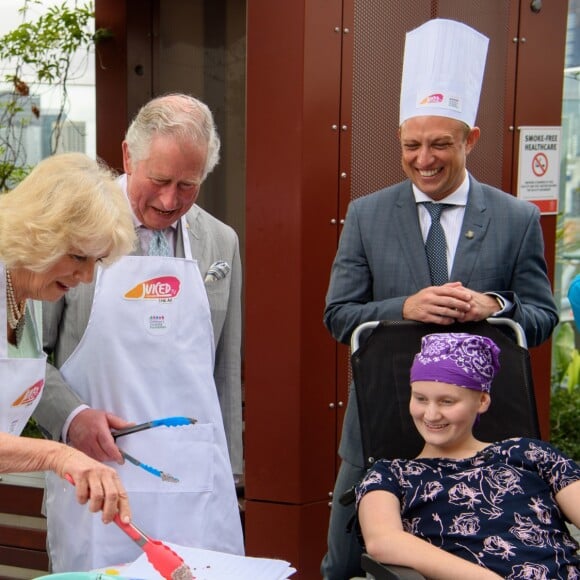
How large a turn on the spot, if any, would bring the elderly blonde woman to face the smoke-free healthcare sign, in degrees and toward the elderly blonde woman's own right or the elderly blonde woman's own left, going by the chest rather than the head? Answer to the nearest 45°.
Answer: approximately 90° to the elderly blonde woman's own left

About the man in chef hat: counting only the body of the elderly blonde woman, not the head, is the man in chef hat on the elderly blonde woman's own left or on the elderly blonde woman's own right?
on the elderly blonde woman's own left

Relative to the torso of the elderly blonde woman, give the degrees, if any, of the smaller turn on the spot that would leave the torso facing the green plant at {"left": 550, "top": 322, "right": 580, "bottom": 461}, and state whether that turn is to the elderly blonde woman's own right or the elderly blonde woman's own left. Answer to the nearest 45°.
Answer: approximately 90° to the elderly blonde woman's own left

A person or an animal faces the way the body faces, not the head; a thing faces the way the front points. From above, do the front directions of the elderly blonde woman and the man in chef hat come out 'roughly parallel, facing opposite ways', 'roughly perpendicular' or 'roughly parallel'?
roughly perpendicular

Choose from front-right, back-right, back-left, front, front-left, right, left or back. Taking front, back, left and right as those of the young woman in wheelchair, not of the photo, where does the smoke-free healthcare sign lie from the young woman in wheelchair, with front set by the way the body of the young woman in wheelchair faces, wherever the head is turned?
back

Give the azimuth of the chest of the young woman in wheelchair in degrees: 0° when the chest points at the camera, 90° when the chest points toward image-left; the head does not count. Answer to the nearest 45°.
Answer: approximately 0°

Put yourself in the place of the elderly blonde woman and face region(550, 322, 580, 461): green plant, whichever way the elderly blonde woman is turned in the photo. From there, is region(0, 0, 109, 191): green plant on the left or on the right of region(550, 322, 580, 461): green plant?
left

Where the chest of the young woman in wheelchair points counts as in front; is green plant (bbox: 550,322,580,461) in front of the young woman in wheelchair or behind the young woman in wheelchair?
behind

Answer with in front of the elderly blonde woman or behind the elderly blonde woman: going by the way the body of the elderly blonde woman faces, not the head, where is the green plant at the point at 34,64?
behind

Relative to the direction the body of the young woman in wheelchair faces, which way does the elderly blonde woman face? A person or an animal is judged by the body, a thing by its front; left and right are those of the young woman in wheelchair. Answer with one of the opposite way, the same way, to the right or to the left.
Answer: to the left

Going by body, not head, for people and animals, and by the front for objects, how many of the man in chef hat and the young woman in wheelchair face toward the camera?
2

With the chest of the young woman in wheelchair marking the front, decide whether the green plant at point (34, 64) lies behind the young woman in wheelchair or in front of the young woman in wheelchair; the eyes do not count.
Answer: behind
